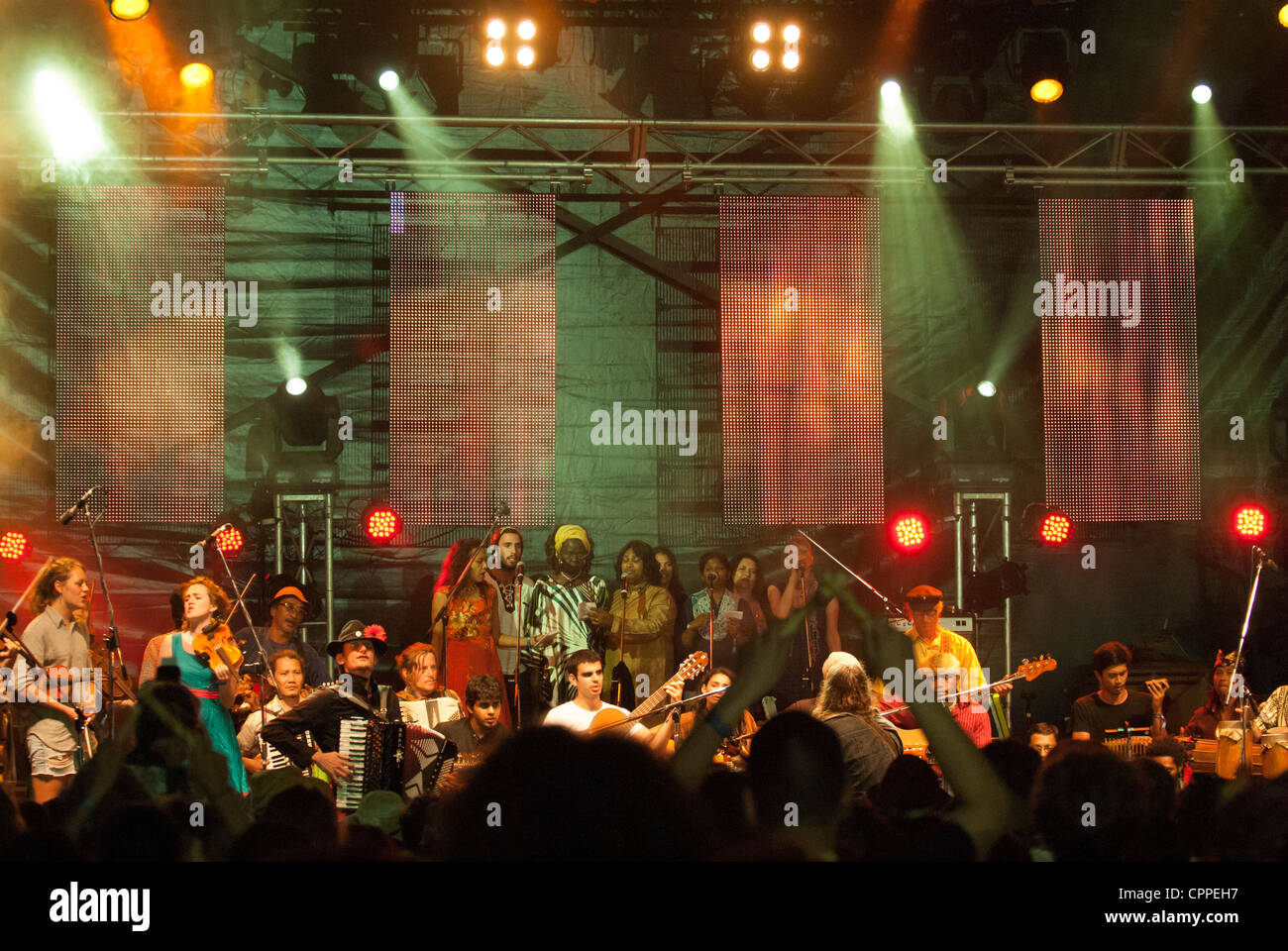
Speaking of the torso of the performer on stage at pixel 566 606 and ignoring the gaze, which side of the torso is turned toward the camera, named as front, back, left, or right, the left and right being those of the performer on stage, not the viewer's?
front

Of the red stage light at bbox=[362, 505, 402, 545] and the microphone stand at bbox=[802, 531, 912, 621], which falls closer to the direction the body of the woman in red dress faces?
the microphone stand

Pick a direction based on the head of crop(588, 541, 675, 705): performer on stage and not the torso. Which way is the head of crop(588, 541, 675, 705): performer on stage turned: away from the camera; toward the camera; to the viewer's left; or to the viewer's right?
toward the camera

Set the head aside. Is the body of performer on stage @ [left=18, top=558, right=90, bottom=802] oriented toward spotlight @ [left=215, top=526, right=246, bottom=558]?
no

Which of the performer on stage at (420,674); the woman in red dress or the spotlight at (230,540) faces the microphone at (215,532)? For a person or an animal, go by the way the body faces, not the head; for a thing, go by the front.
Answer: the spotlight

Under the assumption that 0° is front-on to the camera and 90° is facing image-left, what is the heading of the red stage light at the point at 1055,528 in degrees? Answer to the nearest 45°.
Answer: approximately 0°

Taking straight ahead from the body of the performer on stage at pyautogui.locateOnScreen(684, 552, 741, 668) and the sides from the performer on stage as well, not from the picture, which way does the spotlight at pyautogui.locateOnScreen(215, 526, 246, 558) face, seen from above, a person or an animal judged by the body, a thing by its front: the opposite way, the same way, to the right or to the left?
the same way

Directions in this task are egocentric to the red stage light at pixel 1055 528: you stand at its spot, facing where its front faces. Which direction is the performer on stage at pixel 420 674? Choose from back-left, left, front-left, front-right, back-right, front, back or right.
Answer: front-right

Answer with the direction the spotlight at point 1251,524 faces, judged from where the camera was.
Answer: facing the viewer

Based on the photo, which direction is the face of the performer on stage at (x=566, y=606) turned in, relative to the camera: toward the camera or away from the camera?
toward the camera

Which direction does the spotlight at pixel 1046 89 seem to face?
toward the camera

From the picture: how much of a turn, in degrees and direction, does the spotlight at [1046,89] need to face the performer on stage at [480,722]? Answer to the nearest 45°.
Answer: approximately 45° to its right

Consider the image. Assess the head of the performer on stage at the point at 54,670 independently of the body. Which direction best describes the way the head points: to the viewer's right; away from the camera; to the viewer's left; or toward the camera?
to the viewer's right

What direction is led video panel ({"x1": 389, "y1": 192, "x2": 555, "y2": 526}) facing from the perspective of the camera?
toward the camera

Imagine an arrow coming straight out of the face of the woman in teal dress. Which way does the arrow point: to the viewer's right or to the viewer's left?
to the viewer's left

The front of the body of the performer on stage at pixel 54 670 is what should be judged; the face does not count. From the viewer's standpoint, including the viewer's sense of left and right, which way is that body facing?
facing the viewer and to the right of the viewer

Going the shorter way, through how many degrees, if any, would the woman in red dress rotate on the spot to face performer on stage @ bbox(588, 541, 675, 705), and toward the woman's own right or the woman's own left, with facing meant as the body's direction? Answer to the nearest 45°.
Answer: approximately 45° to the woman's own left
